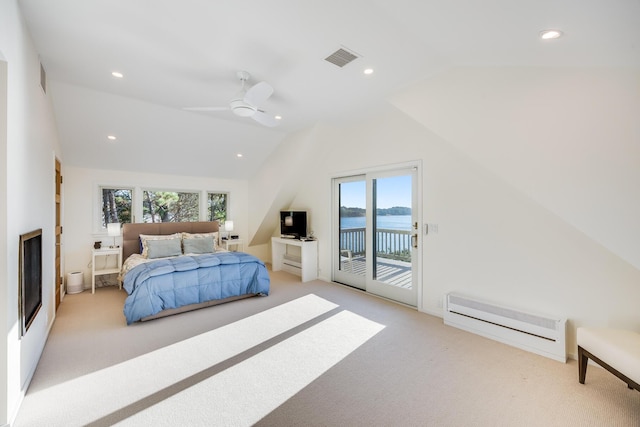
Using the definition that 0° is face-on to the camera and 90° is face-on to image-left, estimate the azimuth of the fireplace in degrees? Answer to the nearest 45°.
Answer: approximately 270°

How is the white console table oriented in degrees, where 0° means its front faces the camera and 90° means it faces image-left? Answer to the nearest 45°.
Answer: approximately 45°

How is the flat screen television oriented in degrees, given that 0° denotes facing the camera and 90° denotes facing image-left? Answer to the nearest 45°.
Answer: approximately 45°

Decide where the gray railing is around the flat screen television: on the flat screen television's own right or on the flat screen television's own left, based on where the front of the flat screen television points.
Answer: on the flat screen television's own left

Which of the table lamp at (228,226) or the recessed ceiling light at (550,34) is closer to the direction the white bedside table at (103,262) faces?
the recessed ceiling light

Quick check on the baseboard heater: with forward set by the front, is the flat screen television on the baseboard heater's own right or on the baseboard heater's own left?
on the baseboard heater's own right

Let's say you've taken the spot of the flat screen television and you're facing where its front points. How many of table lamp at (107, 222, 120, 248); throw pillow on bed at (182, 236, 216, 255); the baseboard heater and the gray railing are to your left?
2

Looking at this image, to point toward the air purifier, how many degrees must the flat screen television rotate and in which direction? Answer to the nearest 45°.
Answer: approximately 45° to its right

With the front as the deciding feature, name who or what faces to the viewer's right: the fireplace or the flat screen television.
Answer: the fireplace

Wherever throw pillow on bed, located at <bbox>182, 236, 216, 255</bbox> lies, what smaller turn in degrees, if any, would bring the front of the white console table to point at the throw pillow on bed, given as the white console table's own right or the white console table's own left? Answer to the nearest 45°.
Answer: approximately 45° to the white console table's own right

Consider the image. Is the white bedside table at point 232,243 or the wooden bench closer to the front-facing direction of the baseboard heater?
the white bedside table

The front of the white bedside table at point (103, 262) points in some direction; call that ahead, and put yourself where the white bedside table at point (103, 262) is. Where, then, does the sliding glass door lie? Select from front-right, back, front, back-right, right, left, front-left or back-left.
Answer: front-left

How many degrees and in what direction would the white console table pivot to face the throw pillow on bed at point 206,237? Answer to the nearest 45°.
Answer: approximately 45° to its right
